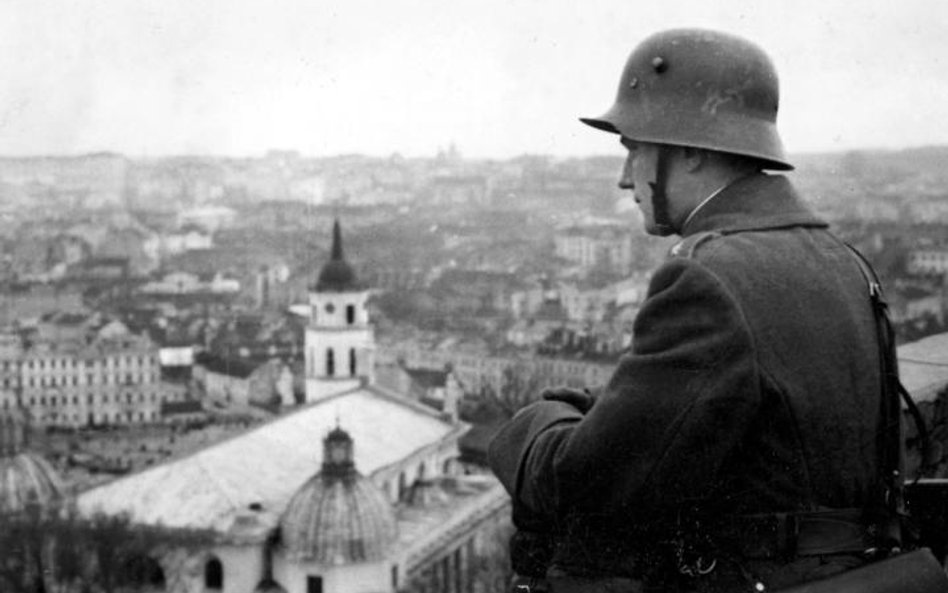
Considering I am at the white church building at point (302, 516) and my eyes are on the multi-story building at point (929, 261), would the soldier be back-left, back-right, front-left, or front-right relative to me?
back-right

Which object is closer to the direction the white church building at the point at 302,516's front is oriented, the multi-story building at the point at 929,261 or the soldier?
the multi-story building

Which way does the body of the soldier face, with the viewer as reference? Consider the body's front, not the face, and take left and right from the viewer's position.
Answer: facing away from the viewer and to the left of the viewer

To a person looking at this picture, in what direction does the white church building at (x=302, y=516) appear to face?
facing away from the viewer and to the right of the viewer

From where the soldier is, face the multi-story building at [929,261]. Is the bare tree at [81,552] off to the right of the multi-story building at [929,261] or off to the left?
left

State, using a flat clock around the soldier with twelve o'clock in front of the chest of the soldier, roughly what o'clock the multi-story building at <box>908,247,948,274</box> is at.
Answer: The multi-story building is roughly at 2 o'clock from the soldier.

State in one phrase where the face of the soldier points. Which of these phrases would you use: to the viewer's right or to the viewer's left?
to the viewer's left
